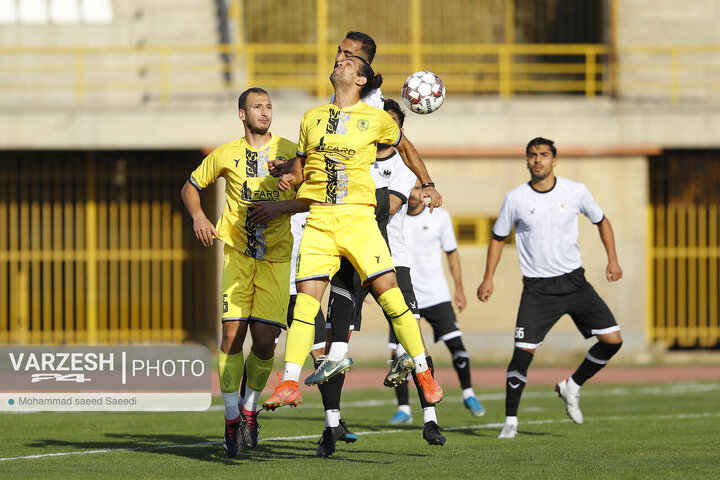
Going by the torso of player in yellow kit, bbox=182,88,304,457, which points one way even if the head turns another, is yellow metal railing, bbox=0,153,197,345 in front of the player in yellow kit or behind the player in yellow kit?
behind

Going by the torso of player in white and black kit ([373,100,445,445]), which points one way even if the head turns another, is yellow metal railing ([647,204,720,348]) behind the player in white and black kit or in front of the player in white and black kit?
behind

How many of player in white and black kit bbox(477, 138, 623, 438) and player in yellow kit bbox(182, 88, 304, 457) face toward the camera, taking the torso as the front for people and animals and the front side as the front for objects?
2

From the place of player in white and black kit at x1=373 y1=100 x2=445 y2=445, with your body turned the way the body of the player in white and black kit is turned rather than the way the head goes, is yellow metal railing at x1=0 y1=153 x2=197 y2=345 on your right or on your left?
on your right

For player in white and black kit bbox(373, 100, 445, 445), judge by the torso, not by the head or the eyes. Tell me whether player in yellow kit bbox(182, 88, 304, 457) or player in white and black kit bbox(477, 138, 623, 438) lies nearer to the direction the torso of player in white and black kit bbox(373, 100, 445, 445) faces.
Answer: the player in yellow kit

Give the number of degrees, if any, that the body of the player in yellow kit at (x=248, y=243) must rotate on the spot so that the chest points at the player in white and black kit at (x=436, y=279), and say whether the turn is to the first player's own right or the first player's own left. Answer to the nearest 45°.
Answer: approximately 135° to the first player's own left

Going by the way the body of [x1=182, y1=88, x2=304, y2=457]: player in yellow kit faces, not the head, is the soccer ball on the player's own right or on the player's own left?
on the player's own left

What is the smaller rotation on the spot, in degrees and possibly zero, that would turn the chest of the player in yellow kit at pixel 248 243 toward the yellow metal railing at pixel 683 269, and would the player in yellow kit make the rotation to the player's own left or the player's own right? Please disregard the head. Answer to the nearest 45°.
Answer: approximately 135° to the player's own left

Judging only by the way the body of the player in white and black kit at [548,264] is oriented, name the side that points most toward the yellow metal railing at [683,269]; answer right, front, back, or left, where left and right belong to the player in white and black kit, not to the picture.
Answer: back

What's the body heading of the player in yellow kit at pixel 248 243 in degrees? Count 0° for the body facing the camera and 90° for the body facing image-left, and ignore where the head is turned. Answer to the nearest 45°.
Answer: approximately 0°
